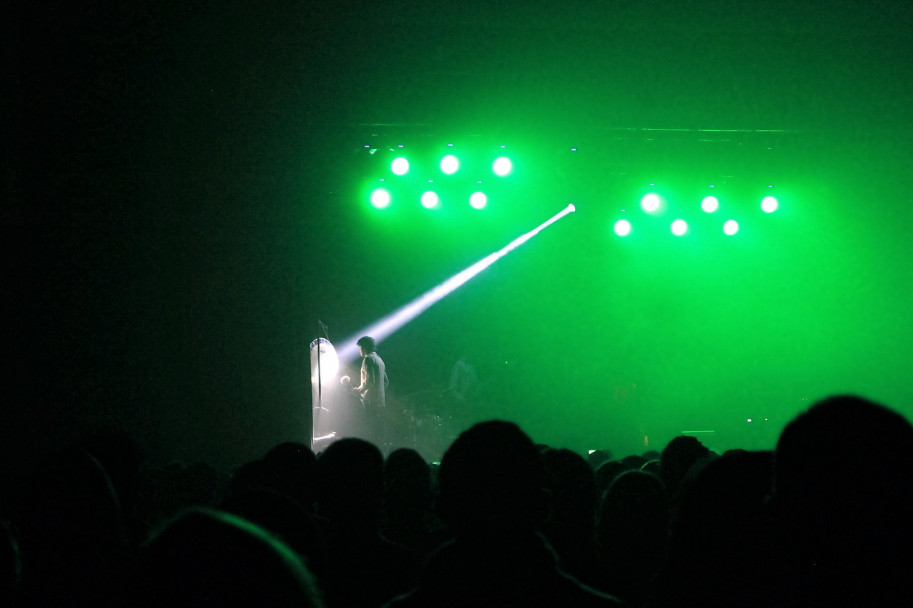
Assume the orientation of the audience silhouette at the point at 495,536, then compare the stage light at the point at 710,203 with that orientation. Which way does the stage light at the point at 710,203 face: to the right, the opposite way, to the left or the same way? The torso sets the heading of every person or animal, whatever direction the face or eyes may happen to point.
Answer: the opposite way

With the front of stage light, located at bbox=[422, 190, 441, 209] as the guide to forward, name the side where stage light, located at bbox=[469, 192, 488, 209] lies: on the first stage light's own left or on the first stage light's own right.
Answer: on the first stage light's own left

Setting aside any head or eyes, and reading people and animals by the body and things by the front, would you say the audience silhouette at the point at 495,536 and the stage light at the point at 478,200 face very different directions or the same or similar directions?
very different directions

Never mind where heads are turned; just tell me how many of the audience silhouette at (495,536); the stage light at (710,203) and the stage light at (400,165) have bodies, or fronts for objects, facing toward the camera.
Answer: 2

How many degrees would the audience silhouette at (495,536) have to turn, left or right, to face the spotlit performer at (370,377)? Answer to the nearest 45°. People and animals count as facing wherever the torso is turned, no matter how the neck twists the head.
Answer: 0° — they already face them

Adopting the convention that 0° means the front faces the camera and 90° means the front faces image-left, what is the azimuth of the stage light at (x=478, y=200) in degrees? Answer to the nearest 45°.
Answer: approximately 0°

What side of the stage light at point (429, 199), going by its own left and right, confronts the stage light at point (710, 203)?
left

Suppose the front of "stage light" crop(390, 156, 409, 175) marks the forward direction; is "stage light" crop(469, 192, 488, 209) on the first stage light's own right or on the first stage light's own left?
on the first stage light's own left

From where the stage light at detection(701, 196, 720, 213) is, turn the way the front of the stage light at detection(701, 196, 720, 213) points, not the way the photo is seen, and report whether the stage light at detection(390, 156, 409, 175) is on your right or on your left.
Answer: on your right

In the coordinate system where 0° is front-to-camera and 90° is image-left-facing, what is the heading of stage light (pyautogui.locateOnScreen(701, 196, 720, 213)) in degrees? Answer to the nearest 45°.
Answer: approximately 0°

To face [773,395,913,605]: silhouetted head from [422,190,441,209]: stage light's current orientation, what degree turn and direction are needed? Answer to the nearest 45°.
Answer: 0° — it already faces them

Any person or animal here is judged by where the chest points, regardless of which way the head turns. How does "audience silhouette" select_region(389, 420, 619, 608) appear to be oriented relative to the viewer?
away from the camera

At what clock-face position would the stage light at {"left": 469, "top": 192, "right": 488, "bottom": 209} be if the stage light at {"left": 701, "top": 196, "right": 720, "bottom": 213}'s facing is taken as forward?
the stage light at {"left": 469, "top": 192, "right": 488, "bottom": 209} is roughly at 2 o'clock from the stage light at {"left": 701, "top": 196, "right": 720, "bottom": 213}.

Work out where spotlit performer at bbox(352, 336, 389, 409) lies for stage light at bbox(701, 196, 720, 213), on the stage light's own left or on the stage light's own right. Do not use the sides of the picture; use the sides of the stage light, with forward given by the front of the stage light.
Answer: on the stage light's own right
